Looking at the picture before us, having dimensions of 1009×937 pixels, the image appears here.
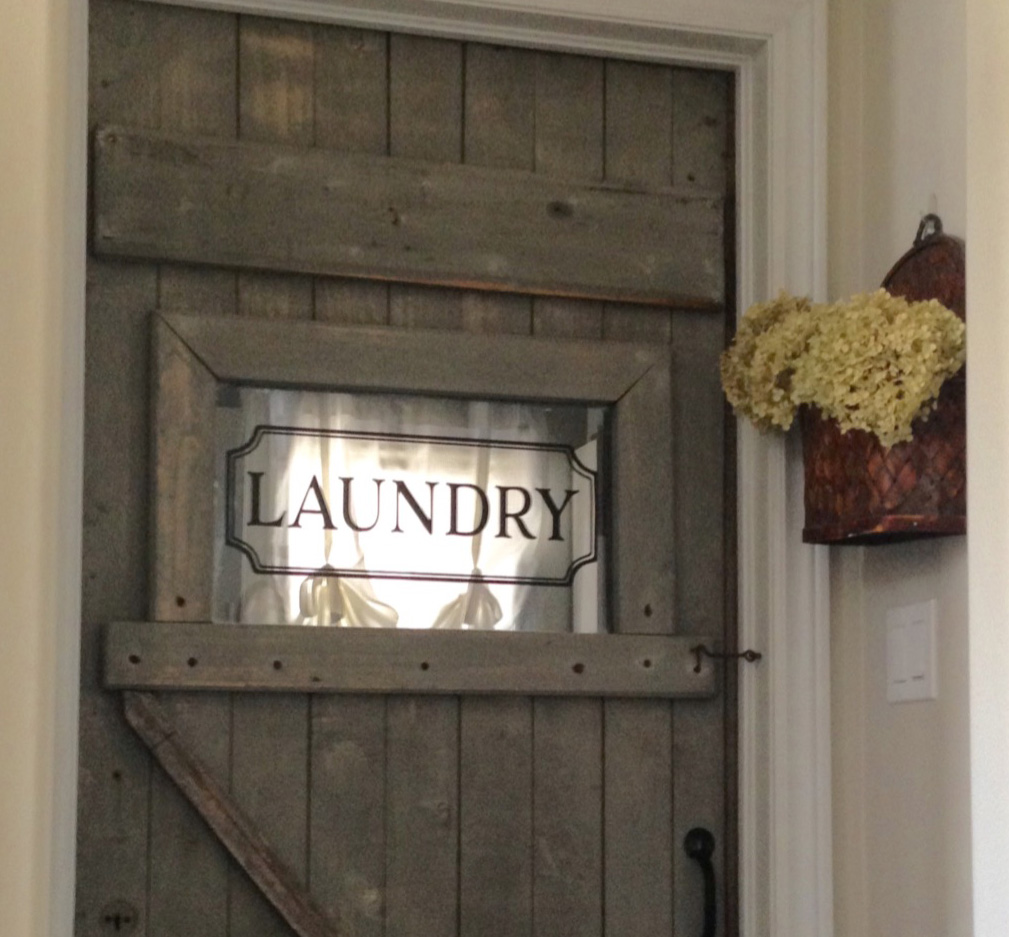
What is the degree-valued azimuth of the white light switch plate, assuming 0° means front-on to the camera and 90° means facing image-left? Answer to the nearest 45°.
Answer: approximately 45°
